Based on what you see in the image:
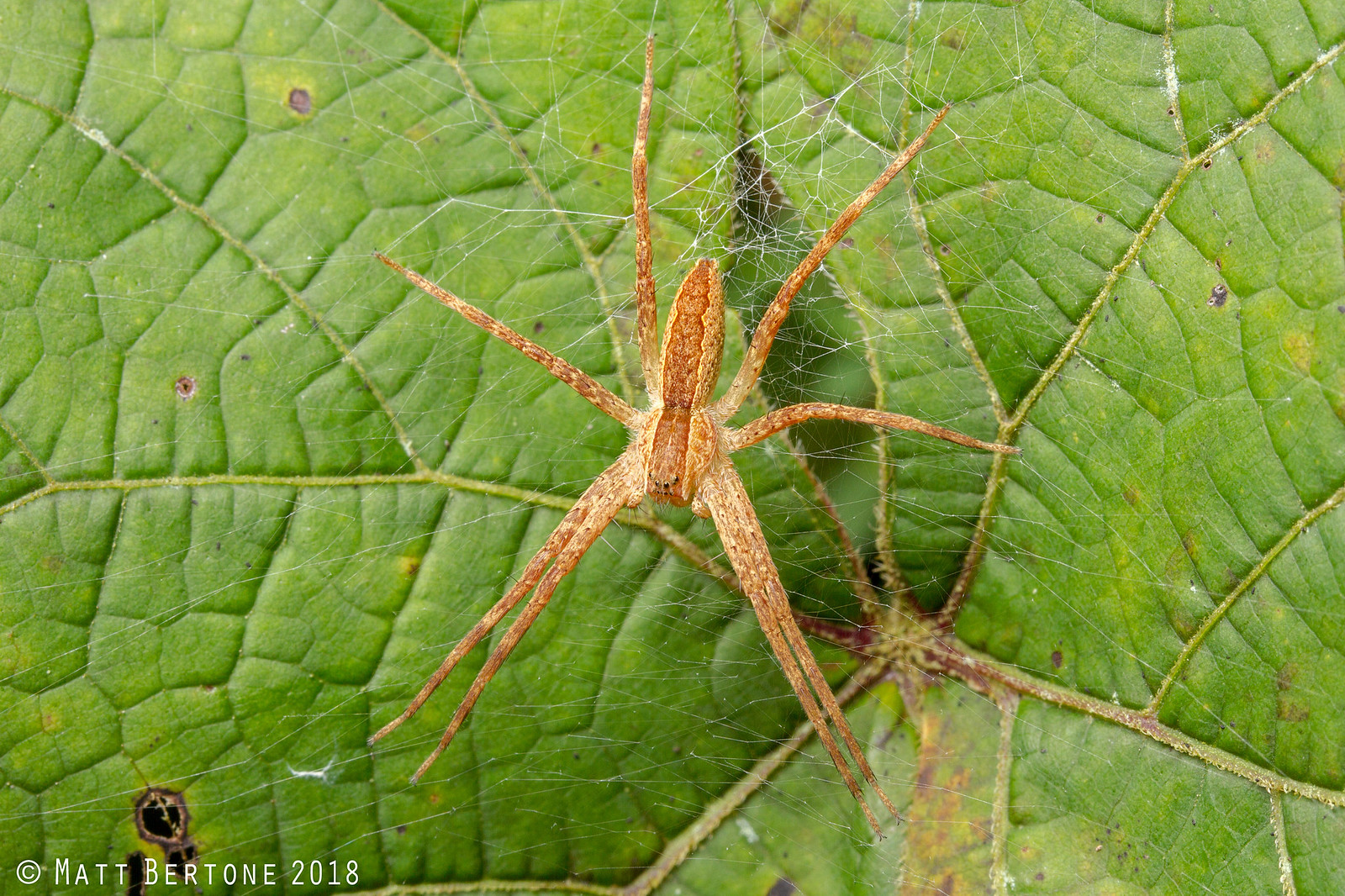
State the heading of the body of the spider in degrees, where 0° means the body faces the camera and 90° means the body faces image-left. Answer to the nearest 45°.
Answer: approximately 0°
